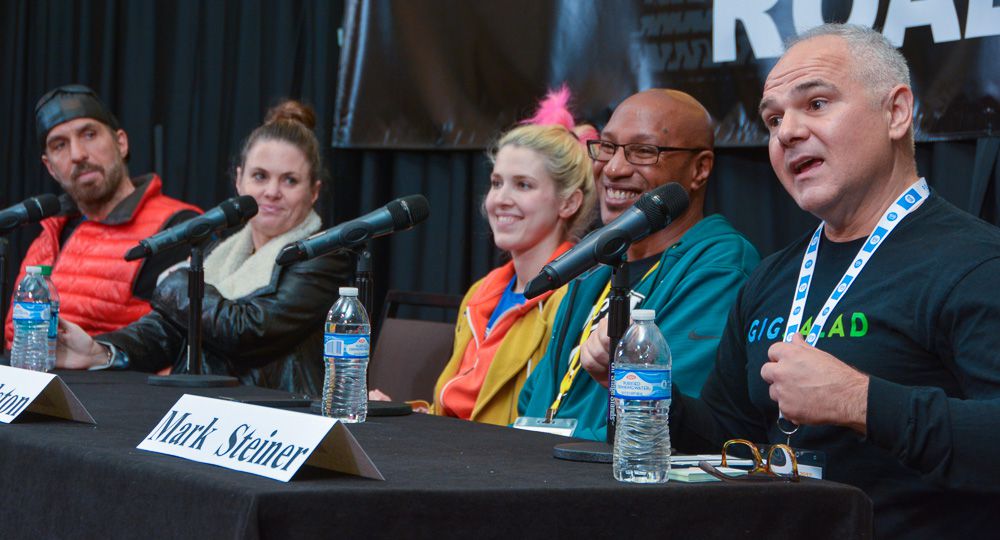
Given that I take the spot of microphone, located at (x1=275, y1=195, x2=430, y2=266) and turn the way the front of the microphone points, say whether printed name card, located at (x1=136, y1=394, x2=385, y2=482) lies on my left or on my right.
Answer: on my right

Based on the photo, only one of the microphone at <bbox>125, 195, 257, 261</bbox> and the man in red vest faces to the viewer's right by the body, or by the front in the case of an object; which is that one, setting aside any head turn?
the microphone

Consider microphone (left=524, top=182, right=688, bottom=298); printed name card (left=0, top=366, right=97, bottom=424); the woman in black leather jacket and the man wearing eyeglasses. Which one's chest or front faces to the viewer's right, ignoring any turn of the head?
the microphone

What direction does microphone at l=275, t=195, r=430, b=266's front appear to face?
to the viewer's right

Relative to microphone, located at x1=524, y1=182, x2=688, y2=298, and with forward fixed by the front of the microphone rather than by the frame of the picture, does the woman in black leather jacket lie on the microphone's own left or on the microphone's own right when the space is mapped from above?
on the microphone's own left

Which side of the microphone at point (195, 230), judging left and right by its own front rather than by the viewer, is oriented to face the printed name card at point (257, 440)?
right

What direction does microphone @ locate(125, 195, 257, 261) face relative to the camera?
to the viewer's right

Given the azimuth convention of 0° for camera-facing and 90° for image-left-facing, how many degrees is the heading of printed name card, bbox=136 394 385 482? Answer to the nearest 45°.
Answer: approximately 45°

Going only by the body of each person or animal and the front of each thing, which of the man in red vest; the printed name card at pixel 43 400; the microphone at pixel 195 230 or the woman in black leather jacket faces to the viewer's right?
the microphone

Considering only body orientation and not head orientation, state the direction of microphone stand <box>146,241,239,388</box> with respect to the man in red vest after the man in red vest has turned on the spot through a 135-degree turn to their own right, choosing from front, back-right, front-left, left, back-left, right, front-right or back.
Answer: back

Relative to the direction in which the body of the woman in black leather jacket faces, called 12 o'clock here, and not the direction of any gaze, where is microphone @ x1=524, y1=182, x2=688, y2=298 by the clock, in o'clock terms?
The microphone is roughly at 10 o'clock from the woman in black leather jacket.

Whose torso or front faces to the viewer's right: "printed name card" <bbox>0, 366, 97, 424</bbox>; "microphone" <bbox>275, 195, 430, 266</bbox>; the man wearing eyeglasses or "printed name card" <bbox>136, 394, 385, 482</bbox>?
the microphone

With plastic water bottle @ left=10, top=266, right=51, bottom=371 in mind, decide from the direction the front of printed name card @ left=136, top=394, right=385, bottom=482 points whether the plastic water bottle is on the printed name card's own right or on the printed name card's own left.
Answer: on the printed name card's own right
